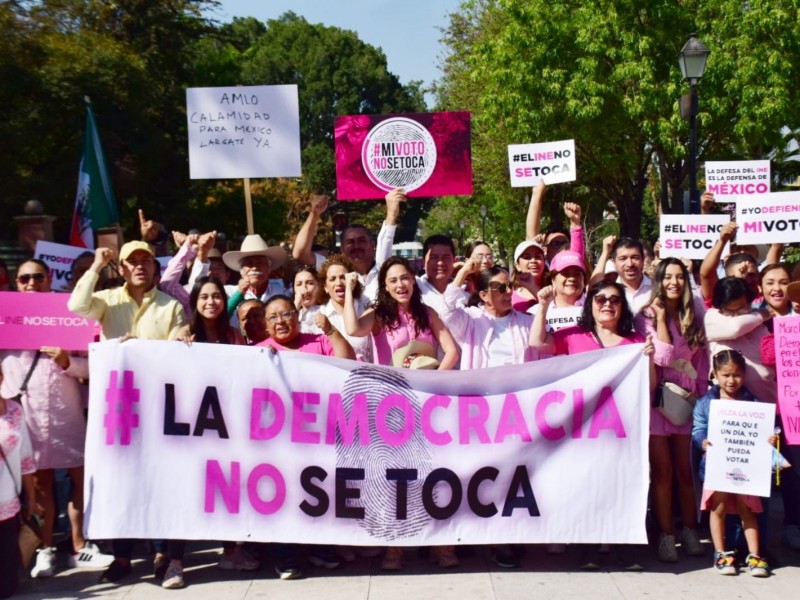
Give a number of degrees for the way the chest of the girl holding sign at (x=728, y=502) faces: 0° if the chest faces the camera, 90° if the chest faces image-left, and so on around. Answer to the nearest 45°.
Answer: approximately 0°

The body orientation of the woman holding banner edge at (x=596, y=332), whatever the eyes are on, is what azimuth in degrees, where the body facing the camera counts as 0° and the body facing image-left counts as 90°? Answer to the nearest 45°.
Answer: approximately 0°

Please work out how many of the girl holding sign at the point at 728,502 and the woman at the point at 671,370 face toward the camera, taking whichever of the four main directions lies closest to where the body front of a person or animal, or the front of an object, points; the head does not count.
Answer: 2

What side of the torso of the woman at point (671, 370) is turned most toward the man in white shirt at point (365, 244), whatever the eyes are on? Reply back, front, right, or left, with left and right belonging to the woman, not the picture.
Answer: right
